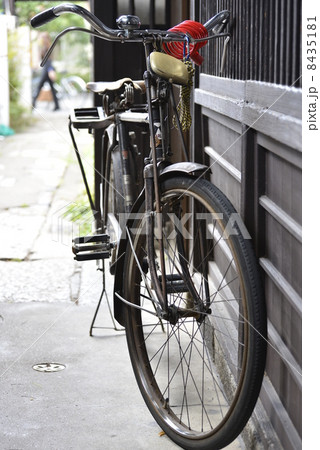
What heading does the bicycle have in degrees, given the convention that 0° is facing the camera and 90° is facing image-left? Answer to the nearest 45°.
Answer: approximately 315°
